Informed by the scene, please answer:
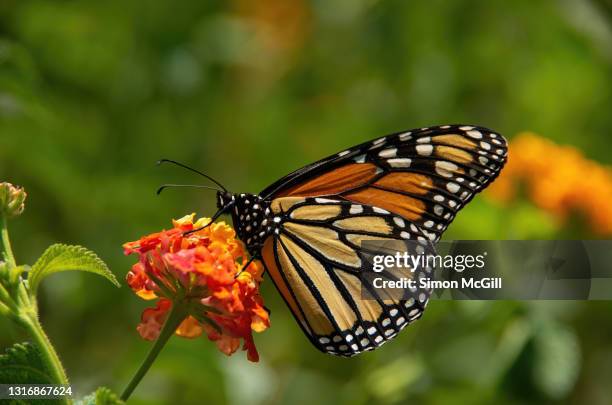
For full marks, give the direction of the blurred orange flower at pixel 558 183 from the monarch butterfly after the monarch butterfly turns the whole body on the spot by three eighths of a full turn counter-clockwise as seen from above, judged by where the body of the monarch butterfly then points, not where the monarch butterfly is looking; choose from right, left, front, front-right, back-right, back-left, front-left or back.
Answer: left

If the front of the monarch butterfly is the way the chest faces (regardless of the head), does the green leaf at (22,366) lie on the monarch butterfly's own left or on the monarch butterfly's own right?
on the monarch butterfly's own left

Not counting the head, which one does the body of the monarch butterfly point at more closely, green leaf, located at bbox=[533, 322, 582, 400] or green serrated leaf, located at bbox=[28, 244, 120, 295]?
the green serrated leaf

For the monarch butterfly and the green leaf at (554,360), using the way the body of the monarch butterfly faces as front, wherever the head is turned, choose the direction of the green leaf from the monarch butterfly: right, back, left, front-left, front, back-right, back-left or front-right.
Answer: back-right

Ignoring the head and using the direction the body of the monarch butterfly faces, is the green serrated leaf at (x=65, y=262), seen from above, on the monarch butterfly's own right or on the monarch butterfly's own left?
on the monarch butterfly's own left

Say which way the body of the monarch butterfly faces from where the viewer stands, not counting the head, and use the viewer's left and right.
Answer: facing to the left of the viewer
